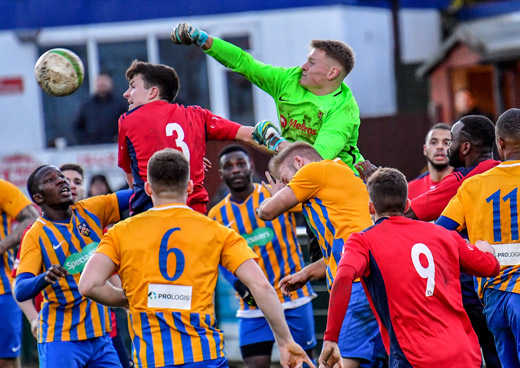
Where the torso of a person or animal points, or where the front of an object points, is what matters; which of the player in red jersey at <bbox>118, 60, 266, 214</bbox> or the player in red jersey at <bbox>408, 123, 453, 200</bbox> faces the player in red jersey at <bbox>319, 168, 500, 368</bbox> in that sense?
the player in red jersey at <bbox>408, 123, 453, 200</bbox>

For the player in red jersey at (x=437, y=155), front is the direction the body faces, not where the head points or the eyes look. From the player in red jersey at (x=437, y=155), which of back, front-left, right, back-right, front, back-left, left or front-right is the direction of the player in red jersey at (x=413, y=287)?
front

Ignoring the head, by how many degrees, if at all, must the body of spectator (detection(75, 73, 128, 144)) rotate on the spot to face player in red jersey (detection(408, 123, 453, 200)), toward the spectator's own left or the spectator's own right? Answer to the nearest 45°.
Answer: approximately 45° to the spectator's own left

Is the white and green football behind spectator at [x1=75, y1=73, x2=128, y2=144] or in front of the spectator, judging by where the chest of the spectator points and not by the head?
in front

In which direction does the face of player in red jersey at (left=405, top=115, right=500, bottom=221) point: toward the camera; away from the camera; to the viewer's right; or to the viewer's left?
to the viewer's left

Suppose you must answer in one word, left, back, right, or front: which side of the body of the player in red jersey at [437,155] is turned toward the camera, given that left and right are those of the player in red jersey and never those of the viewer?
front

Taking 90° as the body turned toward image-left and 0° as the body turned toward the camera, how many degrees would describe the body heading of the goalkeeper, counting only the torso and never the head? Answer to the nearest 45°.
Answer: approximately 45°

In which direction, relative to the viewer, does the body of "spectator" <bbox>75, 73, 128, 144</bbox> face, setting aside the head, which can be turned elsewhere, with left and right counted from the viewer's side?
facing the viewer

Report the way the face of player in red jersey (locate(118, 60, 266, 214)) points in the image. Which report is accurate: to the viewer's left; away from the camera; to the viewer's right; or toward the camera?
to the viewer's left

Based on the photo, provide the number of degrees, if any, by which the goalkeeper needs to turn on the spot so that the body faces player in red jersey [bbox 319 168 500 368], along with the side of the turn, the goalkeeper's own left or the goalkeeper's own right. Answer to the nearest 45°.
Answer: approximately 45° to the goalkeeper's own left

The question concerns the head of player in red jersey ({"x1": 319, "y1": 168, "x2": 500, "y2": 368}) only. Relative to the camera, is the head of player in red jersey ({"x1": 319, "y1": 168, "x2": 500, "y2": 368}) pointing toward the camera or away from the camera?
away from the camera

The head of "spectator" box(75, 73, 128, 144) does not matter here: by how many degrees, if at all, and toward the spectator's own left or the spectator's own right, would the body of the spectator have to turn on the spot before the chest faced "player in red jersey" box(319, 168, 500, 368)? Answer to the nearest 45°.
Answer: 0° — they already face them

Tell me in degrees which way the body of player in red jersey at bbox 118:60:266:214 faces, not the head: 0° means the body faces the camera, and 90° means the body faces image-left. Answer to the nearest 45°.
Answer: approximately 135°

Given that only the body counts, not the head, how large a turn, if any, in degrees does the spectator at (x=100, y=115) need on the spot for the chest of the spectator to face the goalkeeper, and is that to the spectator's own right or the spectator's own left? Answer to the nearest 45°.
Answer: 0° — they already face them

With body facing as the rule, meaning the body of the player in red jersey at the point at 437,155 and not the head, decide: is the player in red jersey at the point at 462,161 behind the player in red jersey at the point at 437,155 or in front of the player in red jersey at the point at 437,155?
in front

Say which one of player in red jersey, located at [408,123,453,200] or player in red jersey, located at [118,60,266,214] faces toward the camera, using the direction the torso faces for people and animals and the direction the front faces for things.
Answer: player in red jersey, located at [408,123,453,200]
